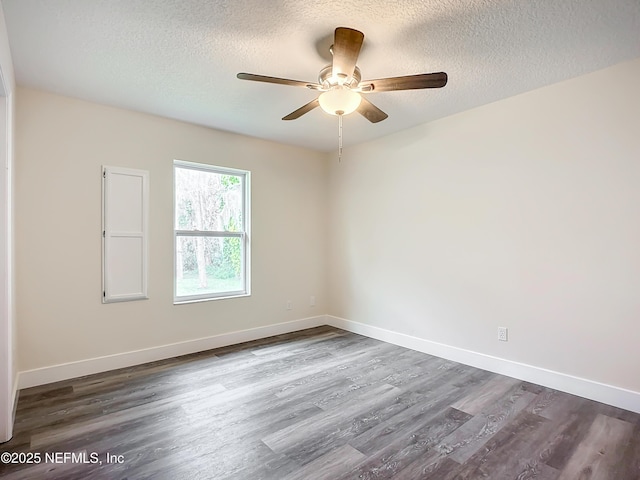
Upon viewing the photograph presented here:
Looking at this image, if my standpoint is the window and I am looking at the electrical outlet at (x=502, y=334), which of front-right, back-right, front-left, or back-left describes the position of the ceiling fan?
front-right

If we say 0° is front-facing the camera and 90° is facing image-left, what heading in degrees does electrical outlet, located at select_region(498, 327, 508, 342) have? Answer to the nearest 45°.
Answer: approximately 45°

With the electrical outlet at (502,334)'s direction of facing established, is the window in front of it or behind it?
in front

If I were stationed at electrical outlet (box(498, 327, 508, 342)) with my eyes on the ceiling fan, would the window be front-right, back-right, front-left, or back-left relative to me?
front-right
